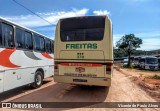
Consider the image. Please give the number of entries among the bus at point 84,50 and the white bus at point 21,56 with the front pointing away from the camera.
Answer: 1

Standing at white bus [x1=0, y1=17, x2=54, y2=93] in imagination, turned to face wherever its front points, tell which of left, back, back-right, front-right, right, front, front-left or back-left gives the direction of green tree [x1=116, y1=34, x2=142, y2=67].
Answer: back

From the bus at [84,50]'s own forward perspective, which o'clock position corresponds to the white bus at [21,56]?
The white bus is roughly at 9 o'clock from the bus.

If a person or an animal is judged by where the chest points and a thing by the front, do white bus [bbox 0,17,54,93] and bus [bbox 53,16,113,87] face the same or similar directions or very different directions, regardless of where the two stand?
very different directions

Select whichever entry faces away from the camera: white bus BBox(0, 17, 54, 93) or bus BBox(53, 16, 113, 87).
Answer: the bus

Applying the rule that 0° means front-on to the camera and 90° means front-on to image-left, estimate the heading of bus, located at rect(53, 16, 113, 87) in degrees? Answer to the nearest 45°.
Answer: approximately 180°

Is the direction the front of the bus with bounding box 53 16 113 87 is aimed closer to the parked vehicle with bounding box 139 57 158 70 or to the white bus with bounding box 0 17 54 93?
the parked vehicle

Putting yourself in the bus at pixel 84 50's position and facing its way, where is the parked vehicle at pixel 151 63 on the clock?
The parked vehicle is roughly at 1 o'clock from the bus.

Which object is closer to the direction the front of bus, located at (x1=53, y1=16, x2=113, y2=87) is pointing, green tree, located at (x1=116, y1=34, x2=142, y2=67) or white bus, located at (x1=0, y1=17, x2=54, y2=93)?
the green tree
